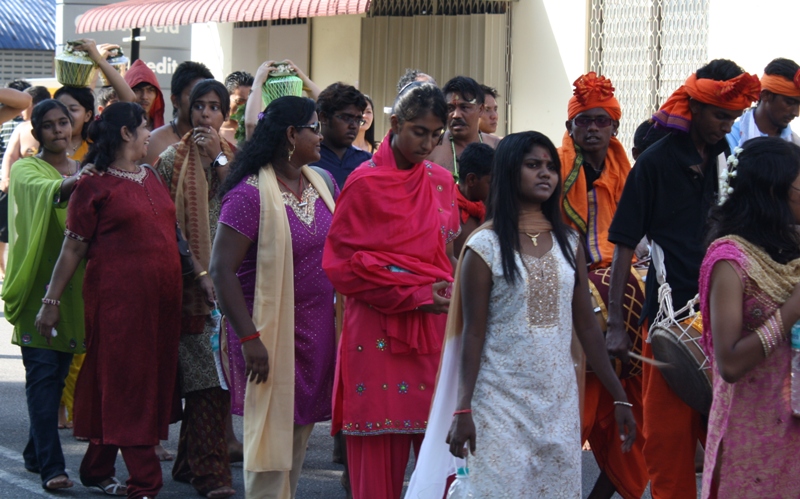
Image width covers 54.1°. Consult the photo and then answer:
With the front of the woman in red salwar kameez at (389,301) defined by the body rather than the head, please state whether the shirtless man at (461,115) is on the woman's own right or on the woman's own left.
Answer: on the woman's own left

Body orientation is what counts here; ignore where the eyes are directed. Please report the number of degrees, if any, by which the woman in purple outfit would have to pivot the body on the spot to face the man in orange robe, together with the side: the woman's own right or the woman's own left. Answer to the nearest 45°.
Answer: approximately 45° to the woman's own left

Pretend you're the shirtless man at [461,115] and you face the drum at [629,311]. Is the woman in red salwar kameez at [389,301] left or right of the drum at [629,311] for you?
right

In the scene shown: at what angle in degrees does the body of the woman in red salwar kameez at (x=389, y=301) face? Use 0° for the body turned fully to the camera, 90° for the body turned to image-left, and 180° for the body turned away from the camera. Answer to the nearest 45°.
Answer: approximately 315°

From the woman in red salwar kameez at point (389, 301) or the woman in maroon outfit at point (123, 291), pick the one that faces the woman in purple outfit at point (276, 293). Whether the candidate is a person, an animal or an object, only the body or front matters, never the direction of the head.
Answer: the woman in maroon outfit

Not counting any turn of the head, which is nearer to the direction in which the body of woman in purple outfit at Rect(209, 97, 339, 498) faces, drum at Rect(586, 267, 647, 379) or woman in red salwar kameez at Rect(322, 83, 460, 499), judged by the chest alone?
the woman in red salwar kameez

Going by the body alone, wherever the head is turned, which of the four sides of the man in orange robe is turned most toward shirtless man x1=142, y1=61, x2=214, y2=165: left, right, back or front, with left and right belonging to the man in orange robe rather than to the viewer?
right

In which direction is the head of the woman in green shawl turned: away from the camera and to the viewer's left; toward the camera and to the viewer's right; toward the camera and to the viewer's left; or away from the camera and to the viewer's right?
toward the camera and to the viewer's right

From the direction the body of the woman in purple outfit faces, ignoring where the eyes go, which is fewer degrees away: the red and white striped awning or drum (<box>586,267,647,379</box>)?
the drum
